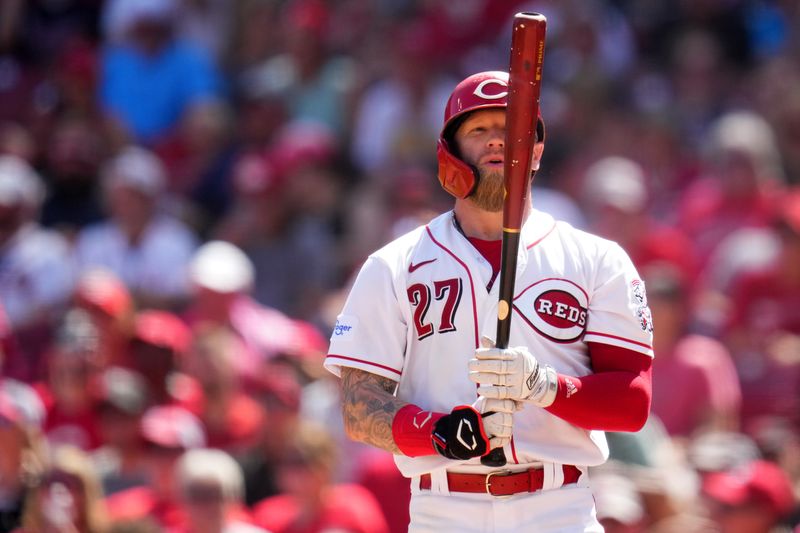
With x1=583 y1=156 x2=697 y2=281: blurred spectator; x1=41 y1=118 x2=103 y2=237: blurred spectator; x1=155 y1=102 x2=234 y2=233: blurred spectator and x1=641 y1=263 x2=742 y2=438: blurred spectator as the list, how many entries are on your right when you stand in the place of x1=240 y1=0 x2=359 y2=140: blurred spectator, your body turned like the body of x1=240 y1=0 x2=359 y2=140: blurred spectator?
2

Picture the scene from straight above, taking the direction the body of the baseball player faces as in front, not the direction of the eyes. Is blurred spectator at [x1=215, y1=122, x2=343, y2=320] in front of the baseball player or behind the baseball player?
behind

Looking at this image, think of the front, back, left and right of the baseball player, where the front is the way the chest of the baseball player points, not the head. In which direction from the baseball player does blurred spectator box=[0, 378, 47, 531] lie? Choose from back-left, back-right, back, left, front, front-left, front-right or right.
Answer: back-right

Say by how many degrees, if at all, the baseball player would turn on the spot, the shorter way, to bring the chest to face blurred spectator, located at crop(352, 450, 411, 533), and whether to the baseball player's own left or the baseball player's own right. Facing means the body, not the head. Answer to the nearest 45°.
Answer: approximately 180°
